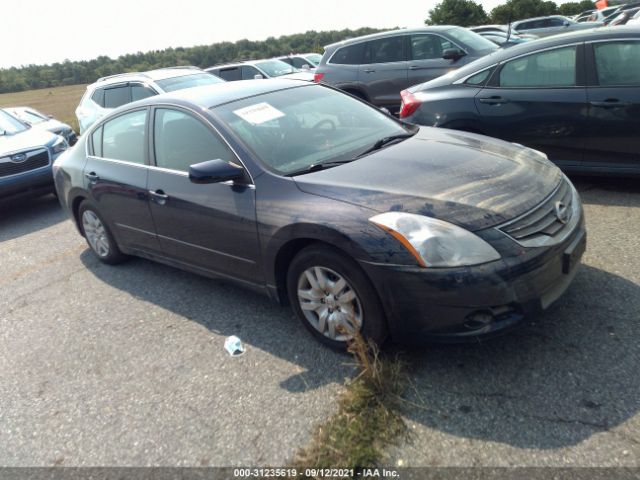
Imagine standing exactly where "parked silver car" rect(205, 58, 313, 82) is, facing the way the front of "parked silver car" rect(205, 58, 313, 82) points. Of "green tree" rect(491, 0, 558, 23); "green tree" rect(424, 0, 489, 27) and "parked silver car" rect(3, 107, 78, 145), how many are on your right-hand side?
1

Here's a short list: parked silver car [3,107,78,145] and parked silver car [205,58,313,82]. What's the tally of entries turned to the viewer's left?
0

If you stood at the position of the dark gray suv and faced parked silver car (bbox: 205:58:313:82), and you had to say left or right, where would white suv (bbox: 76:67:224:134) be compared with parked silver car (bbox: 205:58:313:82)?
left

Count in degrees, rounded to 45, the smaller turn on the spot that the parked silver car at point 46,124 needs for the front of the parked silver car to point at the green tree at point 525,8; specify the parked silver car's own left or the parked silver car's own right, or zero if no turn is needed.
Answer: approximately 90° to the parked silver car's own left

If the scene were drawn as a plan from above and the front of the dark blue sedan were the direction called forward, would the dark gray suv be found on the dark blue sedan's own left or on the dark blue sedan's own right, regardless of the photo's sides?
on the dark blue sedan's own left

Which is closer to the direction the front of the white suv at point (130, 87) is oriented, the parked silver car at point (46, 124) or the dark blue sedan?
the dark blue sedan

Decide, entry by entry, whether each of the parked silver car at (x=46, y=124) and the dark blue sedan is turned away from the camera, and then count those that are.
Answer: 0

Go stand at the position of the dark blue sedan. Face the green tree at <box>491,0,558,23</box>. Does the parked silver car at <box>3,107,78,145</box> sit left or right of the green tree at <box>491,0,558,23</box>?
left

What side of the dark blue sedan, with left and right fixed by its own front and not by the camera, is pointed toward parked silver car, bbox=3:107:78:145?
back

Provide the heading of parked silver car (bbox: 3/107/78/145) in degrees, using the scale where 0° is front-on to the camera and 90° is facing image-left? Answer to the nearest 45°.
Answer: approximately 315°
